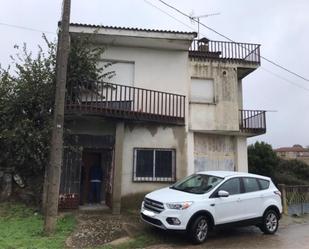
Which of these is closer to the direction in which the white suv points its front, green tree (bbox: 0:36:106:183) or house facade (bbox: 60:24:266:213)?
the green tree

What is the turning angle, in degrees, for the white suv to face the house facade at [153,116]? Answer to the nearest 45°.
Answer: approximately 90° to its right

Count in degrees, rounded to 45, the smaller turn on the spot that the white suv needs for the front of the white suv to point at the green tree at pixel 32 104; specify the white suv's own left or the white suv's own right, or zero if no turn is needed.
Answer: approximately 45° to the white suv's own right

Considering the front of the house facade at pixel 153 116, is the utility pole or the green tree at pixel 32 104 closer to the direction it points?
the utility pole

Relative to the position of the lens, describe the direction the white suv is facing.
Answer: facing the viewer and to the left of the viewer

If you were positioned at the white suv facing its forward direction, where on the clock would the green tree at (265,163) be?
The green tree is roughly at 5 o'clock from the white suv.

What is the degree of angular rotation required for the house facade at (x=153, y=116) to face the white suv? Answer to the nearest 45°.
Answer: approximately 45° to its left

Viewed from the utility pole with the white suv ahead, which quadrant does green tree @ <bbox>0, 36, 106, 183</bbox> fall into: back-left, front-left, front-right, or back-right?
back-left

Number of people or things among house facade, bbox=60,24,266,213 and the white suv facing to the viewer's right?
0

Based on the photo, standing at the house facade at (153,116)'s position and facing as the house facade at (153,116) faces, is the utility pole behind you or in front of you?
in front

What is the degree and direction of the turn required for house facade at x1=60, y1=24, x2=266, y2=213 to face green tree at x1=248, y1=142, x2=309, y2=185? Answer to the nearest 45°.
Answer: approximately 135° to its left

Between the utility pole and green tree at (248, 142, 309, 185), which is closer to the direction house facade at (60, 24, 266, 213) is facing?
the utility pole

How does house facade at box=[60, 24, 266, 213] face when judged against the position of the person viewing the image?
facing the viewer
